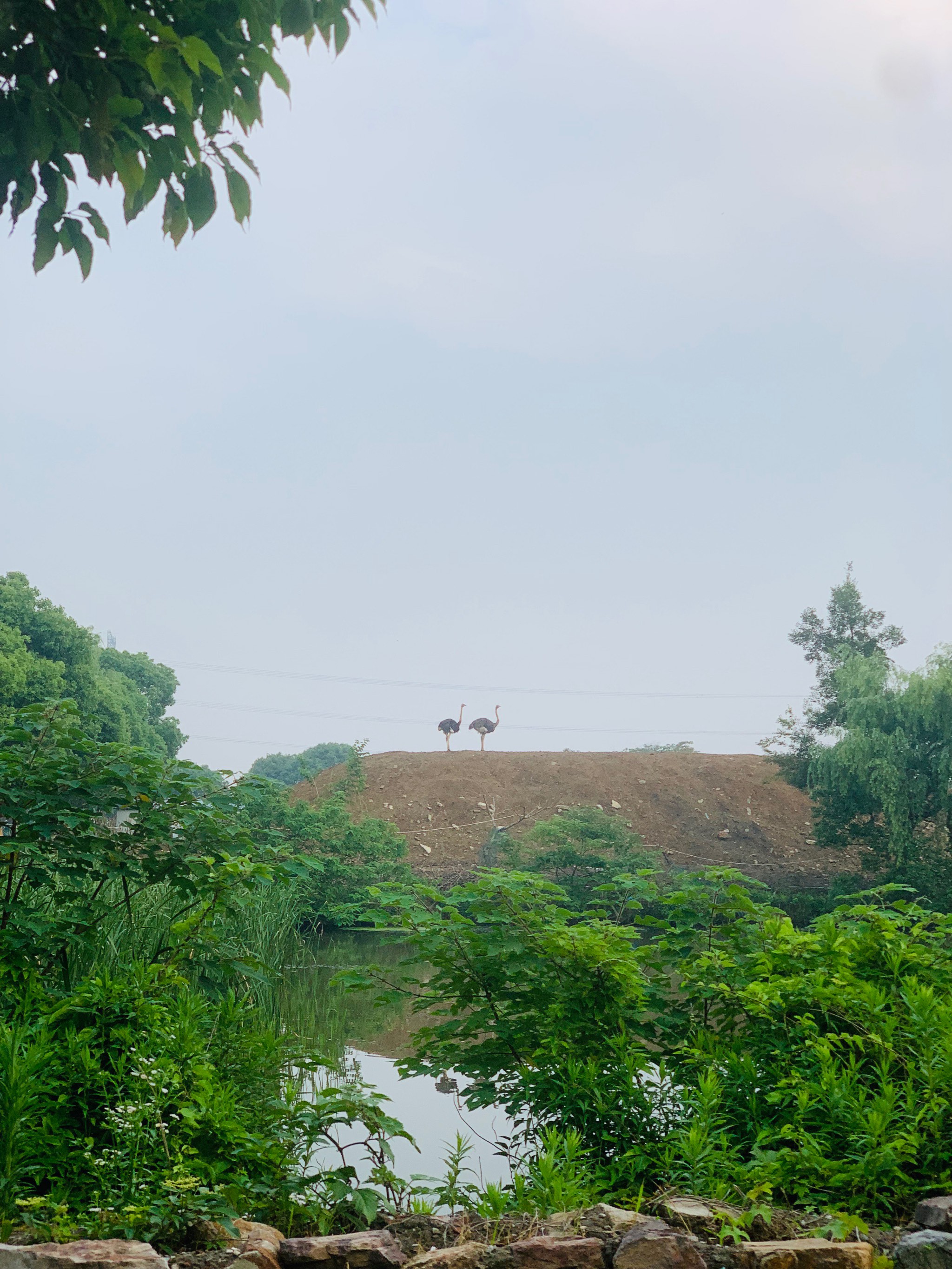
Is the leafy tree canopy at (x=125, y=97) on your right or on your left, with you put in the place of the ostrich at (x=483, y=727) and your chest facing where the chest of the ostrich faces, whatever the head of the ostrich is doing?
on your right

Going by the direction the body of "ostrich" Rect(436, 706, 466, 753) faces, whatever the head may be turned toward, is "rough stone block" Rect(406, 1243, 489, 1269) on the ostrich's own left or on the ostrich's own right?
on the ostrich's own right

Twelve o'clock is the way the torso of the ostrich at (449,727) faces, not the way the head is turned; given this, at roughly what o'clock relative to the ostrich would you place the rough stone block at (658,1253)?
The rough stone block is roughly at 3 o'clock from the ostrich.

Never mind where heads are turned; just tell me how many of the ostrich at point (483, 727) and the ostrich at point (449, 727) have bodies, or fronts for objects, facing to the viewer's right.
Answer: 2

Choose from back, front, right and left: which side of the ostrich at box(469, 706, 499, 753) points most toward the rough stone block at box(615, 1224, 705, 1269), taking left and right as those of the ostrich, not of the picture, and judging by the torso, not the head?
right

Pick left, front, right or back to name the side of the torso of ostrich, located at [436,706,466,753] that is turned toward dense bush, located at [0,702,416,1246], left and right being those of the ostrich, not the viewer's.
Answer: right

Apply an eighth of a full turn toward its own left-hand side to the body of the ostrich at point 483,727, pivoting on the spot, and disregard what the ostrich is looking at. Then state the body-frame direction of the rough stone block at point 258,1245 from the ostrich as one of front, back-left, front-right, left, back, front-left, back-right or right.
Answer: back-right

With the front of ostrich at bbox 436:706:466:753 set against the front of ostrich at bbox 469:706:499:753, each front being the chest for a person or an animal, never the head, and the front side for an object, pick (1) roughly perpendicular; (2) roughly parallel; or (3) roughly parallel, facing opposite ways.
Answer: roughly parallel

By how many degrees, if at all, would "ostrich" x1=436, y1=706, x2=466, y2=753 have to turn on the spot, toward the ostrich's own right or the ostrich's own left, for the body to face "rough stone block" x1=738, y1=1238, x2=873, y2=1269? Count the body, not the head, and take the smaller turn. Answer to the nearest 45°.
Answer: approximately 90° to the ostrich's own right

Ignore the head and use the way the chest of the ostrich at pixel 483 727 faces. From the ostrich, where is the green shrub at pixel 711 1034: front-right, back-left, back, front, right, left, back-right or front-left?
right

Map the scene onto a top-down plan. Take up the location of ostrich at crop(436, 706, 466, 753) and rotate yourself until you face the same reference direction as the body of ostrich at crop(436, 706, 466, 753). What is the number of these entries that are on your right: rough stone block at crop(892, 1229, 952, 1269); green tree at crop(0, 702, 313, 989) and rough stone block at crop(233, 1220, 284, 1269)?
3

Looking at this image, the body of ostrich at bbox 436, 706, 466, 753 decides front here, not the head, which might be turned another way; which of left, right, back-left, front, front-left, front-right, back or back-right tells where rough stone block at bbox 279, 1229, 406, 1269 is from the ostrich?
right

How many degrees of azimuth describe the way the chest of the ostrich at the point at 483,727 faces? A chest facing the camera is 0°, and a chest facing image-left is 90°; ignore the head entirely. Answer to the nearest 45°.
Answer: approximately 270°

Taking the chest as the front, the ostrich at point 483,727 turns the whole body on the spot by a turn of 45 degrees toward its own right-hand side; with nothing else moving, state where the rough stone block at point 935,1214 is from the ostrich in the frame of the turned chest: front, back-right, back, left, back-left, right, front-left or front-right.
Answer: front-right

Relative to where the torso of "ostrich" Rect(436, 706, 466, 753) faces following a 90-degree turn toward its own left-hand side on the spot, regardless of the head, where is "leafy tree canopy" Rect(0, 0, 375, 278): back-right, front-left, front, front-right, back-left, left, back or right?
back

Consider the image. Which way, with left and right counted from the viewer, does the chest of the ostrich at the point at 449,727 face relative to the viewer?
facing to the right of the viewer
